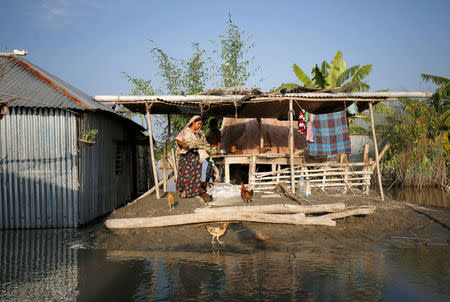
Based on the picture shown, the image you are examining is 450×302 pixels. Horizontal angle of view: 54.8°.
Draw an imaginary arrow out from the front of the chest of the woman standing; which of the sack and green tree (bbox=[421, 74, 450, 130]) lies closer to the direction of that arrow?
the sack

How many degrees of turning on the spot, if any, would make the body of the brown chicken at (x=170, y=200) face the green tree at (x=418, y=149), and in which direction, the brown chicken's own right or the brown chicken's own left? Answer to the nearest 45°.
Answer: approximately 135° to the brown chicken's own left

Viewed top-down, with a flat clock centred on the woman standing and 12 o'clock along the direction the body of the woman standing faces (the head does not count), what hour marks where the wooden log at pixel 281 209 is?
The wooden log is roughly at 12 o'clock from the woman standing.

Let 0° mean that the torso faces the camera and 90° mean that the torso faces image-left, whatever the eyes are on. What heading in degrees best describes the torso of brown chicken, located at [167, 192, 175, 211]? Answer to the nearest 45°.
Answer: approximately 0°

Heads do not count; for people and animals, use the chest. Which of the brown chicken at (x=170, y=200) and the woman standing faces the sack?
the woman standing

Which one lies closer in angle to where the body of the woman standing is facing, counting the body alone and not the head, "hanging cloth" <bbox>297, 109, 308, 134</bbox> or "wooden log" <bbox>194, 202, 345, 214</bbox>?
the wooden log

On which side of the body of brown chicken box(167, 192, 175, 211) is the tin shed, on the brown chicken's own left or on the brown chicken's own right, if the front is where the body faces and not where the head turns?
on the brown chicken's own right

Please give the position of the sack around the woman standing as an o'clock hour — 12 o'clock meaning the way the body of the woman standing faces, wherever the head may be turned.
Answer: The sack is roughly at 12 o'clock from the woman standing.

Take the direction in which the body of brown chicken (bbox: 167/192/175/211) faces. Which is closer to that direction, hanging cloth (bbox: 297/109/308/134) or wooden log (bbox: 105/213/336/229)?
the wooden log

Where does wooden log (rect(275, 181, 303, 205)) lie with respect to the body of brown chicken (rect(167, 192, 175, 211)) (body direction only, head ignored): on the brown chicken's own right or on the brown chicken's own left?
on the brown chicken's own left

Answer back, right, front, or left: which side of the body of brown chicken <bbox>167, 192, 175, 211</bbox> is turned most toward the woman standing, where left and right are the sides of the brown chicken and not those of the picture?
back

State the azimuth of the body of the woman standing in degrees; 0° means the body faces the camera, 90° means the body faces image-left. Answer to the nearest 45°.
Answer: approximately 315°
